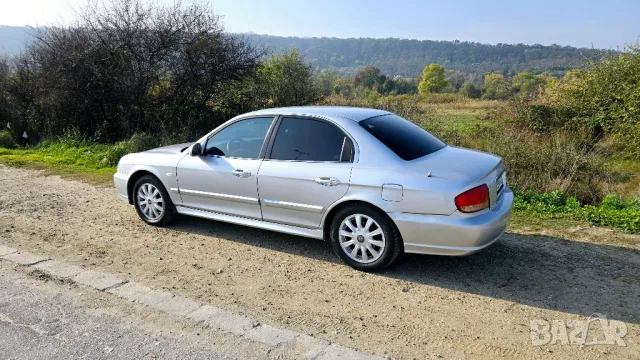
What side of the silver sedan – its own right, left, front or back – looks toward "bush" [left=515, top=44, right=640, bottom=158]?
right

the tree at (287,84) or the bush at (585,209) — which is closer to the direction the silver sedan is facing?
the tree

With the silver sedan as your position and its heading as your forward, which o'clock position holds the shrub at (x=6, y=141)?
The shrub is roughly at 12 o'clock from the silver sedan.

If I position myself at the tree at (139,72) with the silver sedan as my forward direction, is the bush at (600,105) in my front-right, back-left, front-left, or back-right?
front-left

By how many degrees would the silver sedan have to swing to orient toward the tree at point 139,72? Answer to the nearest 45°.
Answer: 0° — it already faces it

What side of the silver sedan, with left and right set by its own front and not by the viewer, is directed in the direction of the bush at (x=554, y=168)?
right

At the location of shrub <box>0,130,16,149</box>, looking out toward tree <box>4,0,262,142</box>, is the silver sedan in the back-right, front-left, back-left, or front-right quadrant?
front-right

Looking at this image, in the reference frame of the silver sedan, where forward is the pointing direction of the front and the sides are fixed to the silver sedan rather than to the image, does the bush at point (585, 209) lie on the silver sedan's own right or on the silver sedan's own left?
on the silver sedan's own right

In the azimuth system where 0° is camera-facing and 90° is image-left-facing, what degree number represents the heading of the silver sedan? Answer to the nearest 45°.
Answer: approximately 135°

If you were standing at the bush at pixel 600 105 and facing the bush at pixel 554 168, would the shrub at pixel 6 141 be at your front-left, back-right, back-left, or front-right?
front-right
